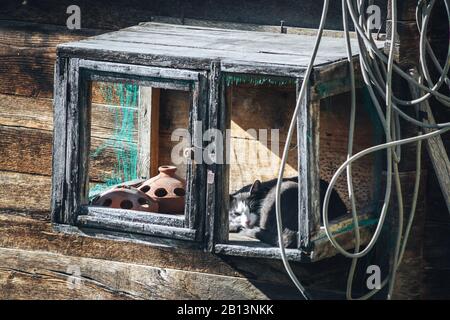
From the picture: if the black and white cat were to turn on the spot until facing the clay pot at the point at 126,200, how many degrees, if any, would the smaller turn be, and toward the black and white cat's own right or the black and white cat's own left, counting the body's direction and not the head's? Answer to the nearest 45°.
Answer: approximately 45° to the black and white cat's own right

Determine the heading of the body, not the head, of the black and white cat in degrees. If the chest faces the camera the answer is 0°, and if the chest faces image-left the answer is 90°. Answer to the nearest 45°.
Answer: approximately 45°

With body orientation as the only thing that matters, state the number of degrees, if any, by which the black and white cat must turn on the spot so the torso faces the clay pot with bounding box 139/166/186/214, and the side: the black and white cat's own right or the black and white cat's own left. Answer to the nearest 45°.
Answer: approximately 45° to the black and white cat's own right
